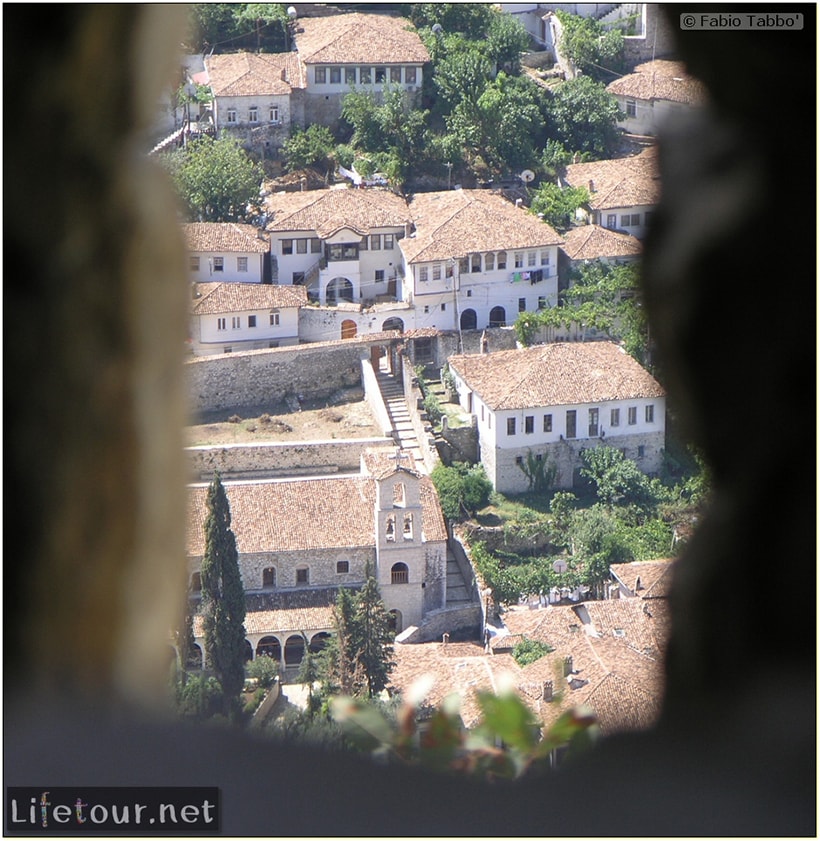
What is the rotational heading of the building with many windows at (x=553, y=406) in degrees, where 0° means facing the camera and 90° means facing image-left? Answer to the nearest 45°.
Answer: approximately 0°

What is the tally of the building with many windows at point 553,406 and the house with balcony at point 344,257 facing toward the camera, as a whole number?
2

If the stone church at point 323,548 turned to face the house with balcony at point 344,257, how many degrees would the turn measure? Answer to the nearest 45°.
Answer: approximately 180°

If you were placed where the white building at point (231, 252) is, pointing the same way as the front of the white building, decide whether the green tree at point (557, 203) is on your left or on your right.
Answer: on your left
